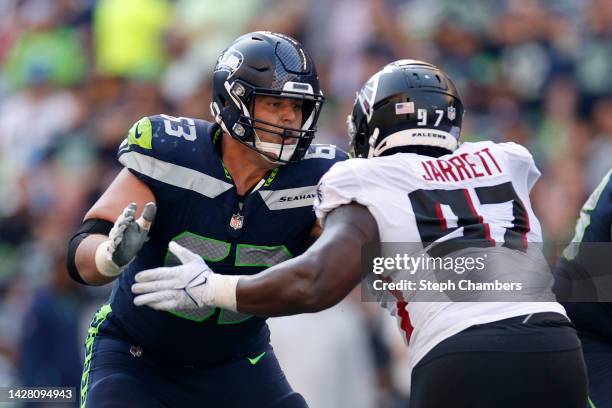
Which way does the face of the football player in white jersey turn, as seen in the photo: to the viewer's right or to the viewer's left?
to the viewer's left

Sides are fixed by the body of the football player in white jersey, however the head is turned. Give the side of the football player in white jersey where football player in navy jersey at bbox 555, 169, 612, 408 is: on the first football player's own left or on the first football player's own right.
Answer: on the first football player's own right

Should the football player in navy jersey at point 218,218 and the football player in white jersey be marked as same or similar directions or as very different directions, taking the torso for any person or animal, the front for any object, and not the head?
very different directions

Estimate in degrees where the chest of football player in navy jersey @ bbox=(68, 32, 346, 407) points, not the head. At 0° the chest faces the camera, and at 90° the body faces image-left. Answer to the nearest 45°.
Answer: approximately 315°

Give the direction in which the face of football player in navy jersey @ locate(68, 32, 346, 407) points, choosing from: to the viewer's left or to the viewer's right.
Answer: to the viewer's right

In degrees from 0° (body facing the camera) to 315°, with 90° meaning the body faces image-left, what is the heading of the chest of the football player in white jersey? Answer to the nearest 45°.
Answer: approximately 135°

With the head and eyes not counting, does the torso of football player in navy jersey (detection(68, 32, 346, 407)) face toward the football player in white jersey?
yes
